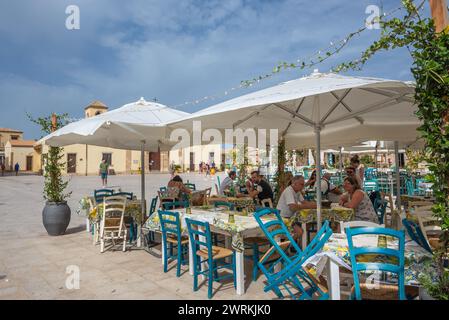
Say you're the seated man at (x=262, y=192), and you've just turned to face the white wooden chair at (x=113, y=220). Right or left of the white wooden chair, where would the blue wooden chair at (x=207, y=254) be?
left

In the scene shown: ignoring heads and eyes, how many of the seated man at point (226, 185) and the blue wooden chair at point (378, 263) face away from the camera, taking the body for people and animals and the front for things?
1

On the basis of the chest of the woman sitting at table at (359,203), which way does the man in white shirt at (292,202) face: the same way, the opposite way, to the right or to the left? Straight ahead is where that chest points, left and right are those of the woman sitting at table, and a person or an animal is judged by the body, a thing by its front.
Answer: the opposite way

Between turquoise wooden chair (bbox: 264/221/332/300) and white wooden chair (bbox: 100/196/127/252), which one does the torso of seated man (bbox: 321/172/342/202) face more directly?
the turquoise wooden chair

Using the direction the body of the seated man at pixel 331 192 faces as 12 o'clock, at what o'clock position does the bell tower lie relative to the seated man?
The bell tower is roughly at 8 o'clock from the seated man.

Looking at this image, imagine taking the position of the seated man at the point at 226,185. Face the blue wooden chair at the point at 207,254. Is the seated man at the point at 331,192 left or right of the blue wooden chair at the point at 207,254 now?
left

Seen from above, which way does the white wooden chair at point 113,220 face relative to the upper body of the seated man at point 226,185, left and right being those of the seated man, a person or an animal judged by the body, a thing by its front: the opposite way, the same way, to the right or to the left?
to the left

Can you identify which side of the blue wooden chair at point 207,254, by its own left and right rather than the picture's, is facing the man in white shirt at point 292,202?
front

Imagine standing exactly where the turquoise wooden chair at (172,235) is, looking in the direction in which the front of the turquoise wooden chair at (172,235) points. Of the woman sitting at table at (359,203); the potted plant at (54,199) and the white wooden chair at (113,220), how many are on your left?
2

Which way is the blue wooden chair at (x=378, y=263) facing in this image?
away from the camera
